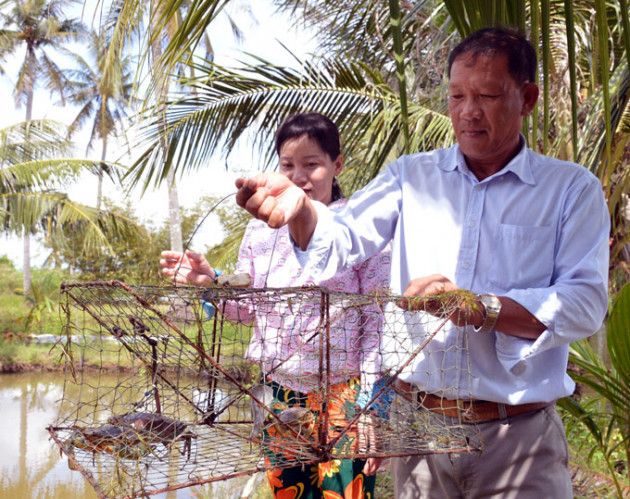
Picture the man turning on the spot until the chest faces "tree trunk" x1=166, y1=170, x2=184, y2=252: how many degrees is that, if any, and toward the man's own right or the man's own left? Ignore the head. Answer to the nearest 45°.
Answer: approximately 90° to the man's own right

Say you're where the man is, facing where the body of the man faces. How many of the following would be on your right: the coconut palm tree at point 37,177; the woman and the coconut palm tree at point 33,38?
3

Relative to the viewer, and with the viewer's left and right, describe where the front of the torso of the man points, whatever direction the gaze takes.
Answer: facing the viewer and to the left of the viewer

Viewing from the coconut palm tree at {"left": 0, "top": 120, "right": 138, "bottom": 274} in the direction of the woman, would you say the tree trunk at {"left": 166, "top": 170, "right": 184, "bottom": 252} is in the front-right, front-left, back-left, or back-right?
front-left

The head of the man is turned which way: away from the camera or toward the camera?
toward the camera

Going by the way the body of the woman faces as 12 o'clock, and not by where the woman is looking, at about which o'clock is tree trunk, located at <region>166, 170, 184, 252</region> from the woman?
The tree trunk is roughly at 4 o'clock from the woman.

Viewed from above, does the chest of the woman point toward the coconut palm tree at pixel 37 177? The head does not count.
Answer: no

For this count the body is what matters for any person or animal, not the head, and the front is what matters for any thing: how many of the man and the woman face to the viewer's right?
0

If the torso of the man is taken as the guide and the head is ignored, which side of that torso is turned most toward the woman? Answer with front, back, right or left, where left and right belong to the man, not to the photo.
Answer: right

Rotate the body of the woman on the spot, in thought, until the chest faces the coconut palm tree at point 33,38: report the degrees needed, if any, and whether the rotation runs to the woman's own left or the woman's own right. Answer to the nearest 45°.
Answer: approximately 135° to the woman's own right

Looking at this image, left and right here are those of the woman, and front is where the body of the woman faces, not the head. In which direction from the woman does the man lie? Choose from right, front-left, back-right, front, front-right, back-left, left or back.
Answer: left

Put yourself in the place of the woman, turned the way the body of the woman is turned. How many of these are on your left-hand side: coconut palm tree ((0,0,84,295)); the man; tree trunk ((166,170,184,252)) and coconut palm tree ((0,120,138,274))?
1

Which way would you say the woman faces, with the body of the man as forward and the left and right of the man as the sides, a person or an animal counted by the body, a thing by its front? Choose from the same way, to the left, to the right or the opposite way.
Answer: the same way
